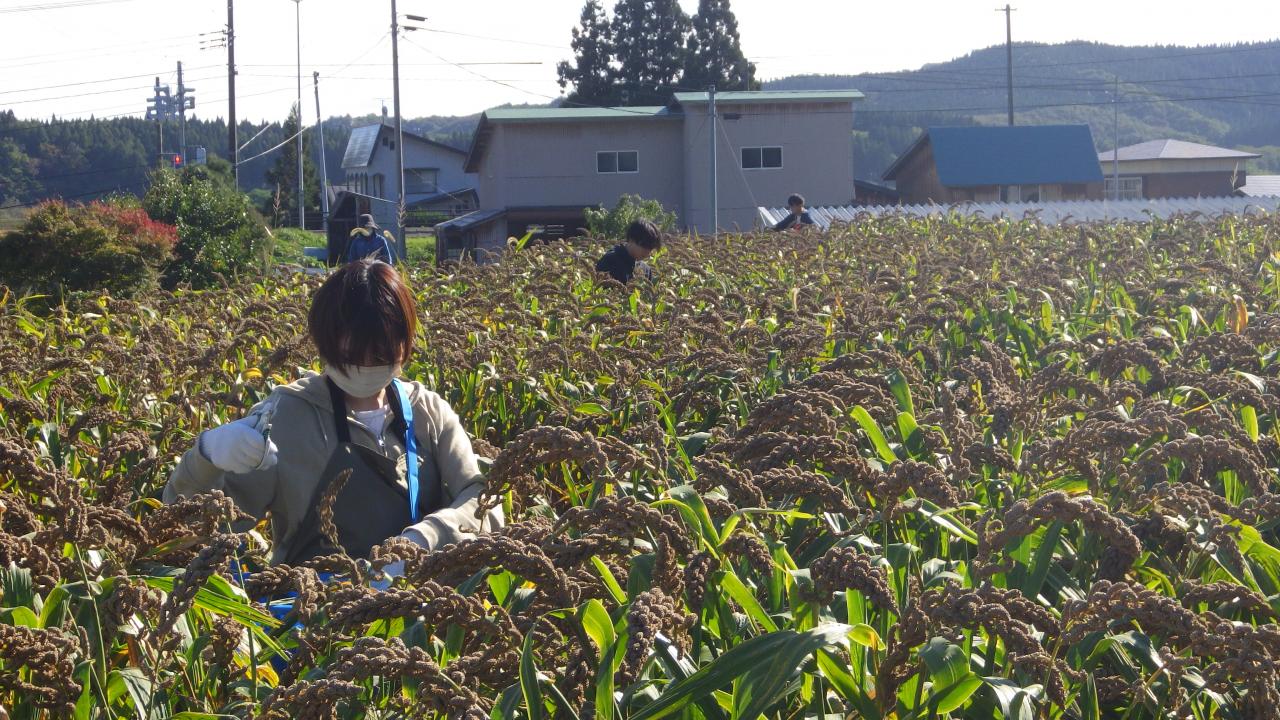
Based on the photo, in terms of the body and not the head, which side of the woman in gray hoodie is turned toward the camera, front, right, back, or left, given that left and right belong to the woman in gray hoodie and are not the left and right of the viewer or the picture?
front

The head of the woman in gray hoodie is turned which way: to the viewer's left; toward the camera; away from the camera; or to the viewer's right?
toward the camera

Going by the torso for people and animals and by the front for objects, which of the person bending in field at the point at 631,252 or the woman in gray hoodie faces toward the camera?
the woman in gray hoodie

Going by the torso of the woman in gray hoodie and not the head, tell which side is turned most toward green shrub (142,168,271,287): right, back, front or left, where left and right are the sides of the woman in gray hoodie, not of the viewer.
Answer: back

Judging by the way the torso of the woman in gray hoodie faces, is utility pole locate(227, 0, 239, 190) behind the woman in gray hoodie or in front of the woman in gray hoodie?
behind
